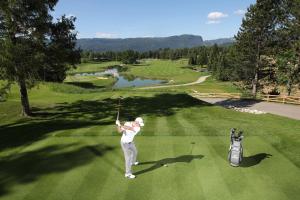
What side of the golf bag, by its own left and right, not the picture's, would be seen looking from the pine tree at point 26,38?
right

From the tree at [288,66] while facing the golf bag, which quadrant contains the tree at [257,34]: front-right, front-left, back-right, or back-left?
front-right

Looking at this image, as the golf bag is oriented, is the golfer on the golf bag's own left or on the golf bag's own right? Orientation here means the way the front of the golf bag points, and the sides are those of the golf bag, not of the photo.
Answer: on the golf bag's own right

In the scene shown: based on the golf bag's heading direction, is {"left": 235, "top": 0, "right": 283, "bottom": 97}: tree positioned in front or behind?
behind

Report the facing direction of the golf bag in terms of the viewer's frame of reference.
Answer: facing the viewer

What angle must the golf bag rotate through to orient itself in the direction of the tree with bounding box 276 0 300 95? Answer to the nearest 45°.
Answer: approximately 180°

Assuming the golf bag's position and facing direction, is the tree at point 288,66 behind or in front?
behind
